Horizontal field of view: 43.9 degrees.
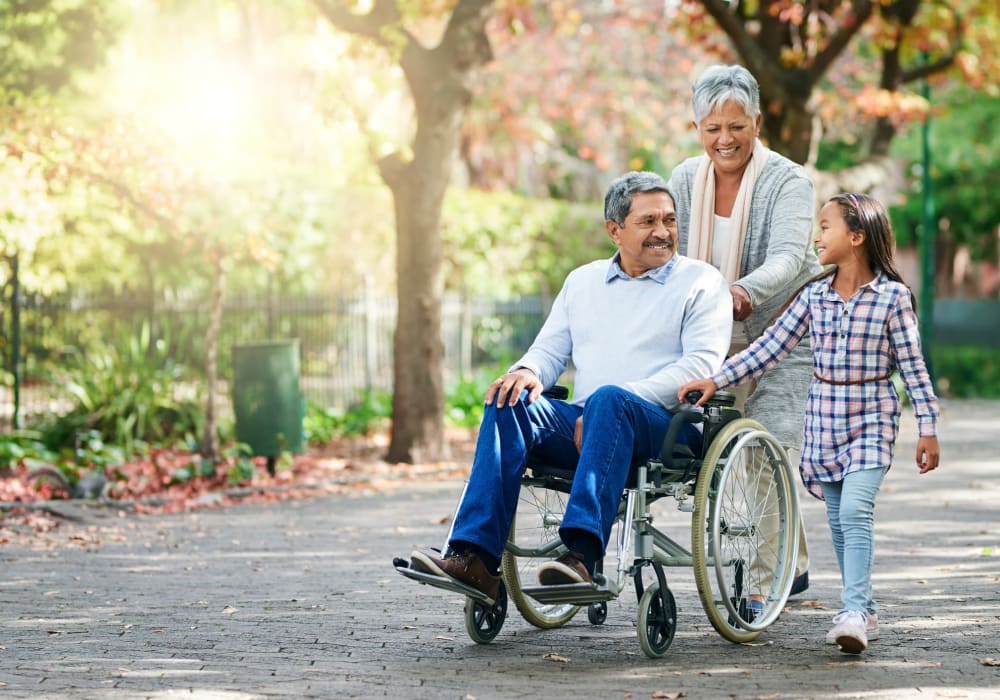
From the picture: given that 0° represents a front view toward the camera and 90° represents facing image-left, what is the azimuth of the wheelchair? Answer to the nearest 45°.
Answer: approximately 45°

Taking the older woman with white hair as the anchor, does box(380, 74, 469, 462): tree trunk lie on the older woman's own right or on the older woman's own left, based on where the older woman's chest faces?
on the older woman's own right

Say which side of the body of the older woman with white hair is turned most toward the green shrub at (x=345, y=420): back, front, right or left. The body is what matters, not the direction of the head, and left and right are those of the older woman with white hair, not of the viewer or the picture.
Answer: right

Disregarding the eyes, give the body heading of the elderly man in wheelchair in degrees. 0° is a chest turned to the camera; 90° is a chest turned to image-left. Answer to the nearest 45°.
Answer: approximately 45°

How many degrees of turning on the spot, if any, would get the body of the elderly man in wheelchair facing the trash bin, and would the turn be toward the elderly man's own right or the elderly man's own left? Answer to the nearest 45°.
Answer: approximately 90° to the elderly man's own right

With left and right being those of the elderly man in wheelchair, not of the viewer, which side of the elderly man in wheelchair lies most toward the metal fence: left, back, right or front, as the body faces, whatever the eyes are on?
right

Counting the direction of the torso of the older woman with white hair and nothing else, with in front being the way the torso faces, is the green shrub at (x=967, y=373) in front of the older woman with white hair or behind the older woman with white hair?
behind

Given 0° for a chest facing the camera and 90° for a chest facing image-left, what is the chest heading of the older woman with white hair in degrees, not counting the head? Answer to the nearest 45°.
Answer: approximately 45°
